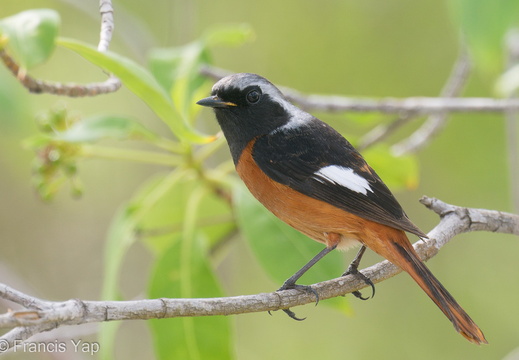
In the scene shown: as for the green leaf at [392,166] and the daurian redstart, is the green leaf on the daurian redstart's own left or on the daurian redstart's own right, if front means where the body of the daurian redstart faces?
on the daurian redstart's own right

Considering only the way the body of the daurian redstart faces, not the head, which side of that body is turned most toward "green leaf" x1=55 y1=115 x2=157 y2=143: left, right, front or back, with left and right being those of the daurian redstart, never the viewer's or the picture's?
front

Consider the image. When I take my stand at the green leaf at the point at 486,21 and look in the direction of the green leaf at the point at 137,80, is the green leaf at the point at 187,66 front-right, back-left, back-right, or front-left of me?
front-right

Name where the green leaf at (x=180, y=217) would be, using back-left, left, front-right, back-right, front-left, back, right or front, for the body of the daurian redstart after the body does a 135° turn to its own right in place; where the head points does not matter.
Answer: left

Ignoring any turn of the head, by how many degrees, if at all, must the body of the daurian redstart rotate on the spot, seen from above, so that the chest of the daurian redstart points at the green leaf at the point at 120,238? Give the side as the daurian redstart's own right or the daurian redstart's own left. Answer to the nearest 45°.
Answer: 0° — it already faces it

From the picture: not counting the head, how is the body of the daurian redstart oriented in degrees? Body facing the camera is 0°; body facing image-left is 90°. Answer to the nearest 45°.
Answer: approximately 90°
